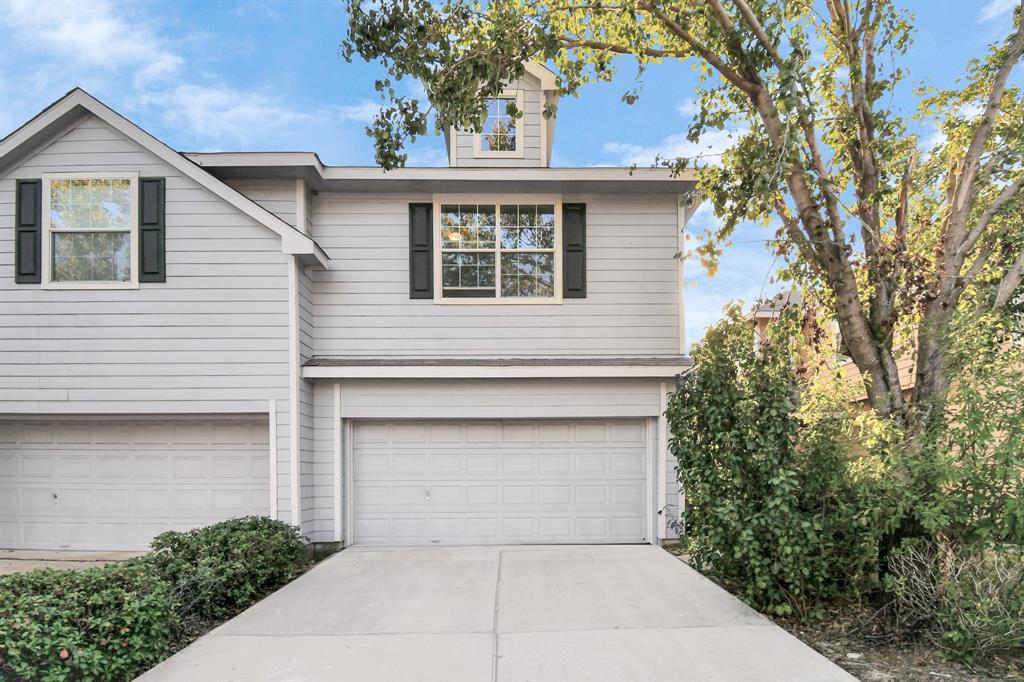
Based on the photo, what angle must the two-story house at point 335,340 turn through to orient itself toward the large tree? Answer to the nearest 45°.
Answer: approximately 45° to its left

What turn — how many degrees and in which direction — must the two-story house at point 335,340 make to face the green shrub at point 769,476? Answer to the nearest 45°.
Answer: approximately 45° to its left

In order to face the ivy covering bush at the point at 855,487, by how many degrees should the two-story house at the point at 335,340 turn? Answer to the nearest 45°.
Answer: approximately 45° to its left

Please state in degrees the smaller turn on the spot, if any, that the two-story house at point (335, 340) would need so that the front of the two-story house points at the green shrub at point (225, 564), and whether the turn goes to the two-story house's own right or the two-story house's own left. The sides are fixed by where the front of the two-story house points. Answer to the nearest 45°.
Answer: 0° — it already faces it

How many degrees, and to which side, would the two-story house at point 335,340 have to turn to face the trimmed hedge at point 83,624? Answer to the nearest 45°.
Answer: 0° — it already faces it

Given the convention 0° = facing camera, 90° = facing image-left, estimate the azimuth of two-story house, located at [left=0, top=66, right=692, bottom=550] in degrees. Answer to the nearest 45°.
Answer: approximately 0°

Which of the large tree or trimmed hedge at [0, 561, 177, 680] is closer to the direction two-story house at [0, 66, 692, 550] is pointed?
the trimmed hedge
